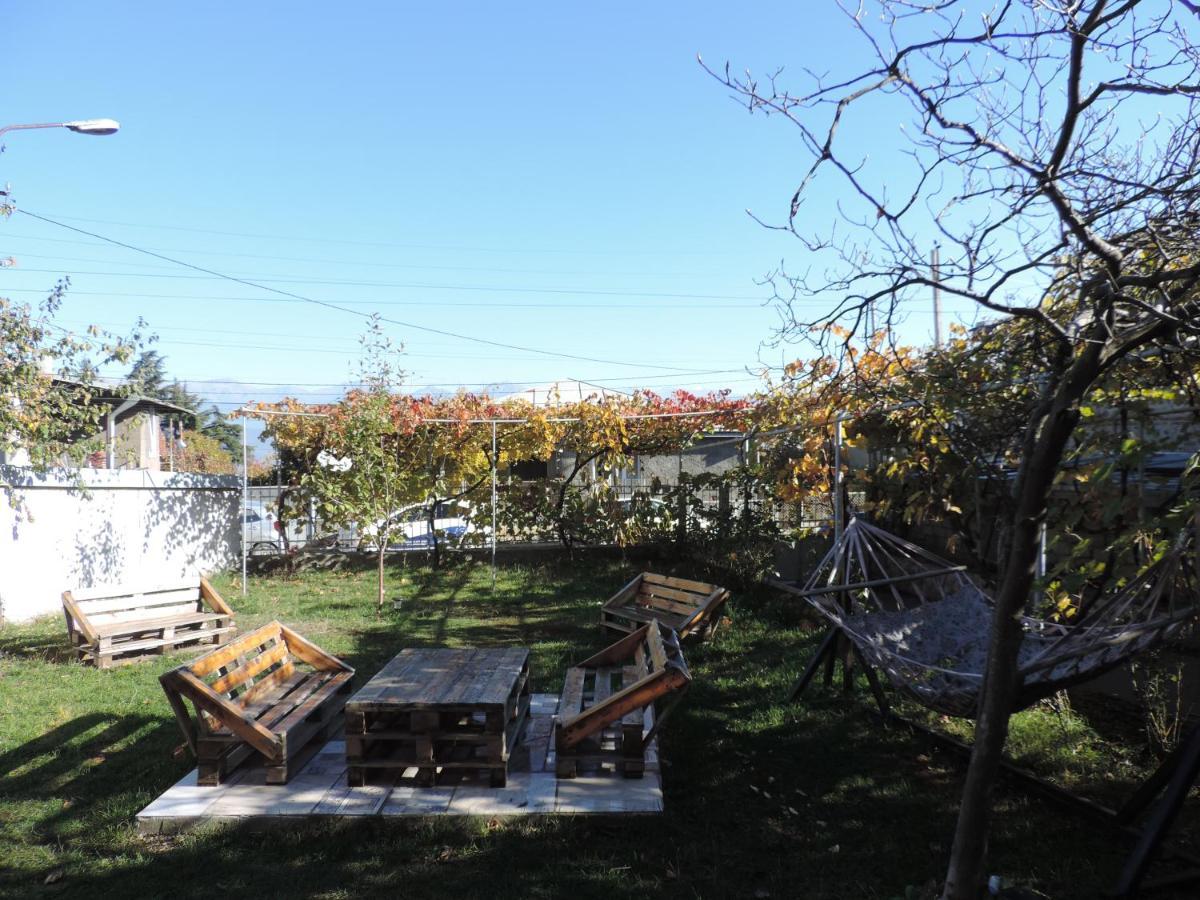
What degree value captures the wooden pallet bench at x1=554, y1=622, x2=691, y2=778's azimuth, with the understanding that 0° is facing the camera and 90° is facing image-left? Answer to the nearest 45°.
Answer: approximately 90°

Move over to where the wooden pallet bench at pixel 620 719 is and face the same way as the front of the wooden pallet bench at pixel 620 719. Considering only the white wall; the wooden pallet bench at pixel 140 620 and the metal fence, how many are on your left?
0

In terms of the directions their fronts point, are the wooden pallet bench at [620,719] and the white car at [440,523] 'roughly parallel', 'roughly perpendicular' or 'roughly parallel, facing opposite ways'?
roughly parallel

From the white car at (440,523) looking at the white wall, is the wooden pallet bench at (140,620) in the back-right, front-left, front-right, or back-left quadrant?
front-left

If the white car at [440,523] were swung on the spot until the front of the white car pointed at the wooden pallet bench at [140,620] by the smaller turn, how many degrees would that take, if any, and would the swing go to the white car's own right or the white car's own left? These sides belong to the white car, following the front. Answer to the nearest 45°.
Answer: approximately 45° to the white car's own left

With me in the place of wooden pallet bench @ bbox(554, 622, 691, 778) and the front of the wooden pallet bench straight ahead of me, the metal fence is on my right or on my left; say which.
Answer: on my right

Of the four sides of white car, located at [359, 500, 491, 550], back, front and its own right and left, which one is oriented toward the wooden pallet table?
left

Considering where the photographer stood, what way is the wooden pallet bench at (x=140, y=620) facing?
facing the viewer and to the right of the viewer

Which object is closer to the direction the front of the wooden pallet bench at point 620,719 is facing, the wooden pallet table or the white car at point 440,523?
the wooden pallet table

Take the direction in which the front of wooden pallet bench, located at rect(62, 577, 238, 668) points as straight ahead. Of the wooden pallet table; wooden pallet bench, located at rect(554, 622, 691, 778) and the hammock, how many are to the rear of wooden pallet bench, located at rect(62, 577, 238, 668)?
0

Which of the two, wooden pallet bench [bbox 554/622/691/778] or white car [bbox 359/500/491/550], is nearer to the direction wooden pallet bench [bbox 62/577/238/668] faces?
the wooden pallet bench

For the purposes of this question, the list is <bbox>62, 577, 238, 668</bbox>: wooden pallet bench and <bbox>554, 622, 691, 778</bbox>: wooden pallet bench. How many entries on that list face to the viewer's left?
1

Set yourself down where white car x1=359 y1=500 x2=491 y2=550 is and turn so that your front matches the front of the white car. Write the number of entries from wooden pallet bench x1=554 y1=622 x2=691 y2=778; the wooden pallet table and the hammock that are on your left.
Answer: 3

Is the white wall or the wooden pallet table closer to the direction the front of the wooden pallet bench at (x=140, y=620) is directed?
the wooden pallet table
